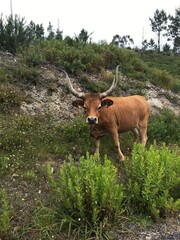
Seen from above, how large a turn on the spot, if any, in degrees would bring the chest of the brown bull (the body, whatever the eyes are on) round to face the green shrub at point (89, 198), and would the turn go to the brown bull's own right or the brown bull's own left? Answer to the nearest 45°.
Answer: approximately 45° to the brown bull's own left

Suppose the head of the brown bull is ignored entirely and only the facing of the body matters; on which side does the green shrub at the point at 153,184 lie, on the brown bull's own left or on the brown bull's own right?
on the brown bull's own left

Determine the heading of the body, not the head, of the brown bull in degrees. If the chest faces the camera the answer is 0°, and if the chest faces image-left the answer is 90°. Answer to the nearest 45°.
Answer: approximately 45°
